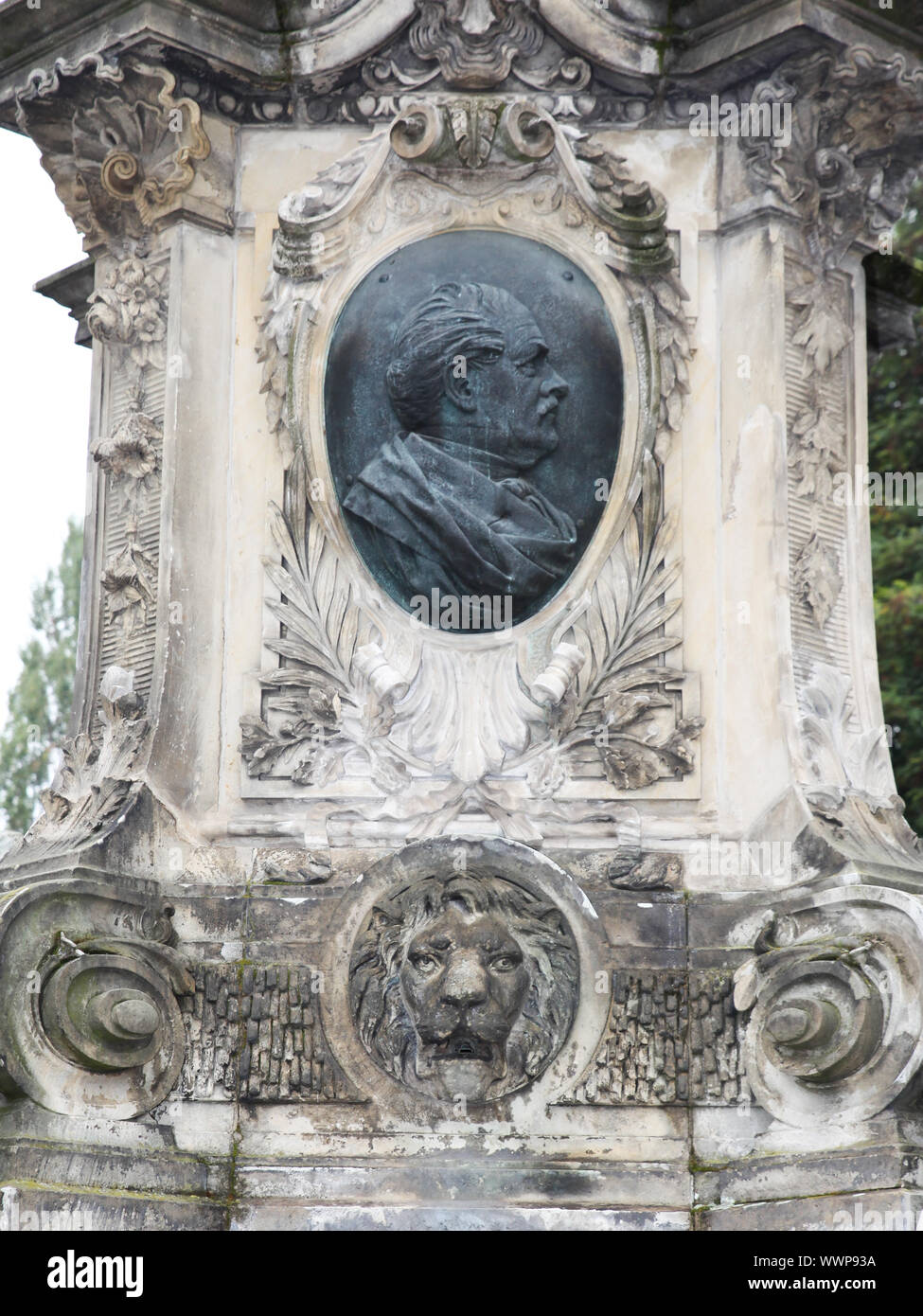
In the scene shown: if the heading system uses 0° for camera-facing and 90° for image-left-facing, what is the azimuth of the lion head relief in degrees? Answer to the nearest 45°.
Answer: approximately 0°
